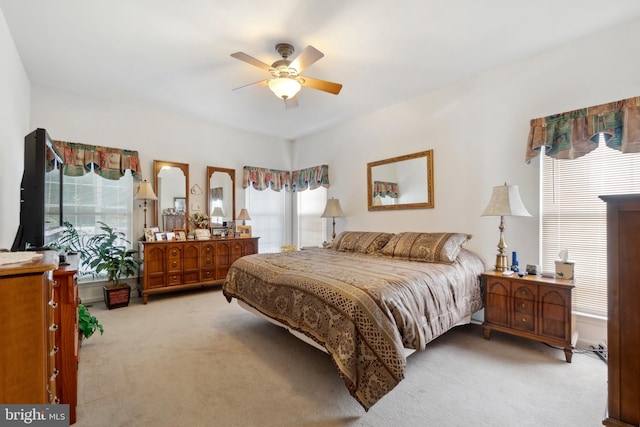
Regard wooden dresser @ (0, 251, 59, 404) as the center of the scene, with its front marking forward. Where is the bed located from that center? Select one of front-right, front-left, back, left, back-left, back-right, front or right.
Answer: front

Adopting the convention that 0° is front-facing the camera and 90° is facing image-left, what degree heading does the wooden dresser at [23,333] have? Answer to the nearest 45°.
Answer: approximately 270°

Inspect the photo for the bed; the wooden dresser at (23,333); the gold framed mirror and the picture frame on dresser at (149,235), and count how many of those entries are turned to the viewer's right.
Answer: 1

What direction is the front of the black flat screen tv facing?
to the viewer's right

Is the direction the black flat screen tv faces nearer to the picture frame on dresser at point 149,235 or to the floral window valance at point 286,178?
the floral window valance

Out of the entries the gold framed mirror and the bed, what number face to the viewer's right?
0

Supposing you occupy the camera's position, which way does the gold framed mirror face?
facing the viewer and to the left of the viewer

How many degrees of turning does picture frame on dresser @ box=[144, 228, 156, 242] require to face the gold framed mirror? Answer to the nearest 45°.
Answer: approximately 45° to its left

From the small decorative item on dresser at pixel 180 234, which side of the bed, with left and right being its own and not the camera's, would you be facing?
right

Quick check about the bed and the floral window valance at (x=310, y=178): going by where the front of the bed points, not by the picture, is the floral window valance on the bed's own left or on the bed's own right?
on the bed's own right

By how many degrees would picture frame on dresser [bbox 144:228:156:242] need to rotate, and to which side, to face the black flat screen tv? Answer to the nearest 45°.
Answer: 0° — it already faces it

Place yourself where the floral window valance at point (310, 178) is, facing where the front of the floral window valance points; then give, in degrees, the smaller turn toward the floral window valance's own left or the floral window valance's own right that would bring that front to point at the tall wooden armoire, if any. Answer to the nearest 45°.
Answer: approximately 45° to the floral window valance's own left

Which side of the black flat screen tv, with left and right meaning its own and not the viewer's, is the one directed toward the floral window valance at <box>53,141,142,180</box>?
left

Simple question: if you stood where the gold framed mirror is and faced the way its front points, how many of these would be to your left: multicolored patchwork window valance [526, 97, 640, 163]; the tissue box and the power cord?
3

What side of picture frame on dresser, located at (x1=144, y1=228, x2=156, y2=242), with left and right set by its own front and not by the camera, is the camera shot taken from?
front

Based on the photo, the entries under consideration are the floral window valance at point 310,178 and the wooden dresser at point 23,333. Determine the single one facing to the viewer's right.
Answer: the wooden dresser

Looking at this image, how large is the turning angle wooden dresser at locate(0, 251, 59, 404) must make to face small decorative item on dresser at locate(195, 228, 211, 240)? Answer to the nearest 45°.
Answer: approximately 45° to its left
